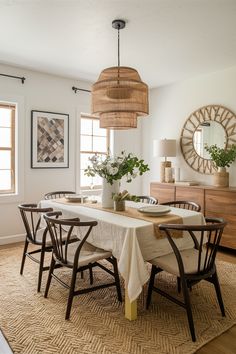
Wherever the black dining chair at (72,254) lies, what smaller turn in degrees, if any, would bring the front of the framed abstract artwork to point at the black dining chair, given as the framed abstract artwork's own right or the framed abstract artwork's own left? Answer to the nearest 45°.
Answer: approximately 45° to the framed abstract artwork's own right

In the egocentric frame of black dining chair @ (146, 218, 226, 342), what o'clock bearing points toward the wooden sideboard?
The wooden sideboard is roughly at 2 o'clock from the black dining chair.

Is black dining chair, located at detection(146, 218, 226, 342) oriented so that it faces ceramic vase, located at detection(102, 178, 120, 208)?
yes

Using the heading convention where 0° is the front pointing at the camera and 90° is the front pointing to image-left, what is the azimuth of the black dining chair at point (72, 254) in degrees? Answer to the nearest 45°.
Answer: approximately 225°

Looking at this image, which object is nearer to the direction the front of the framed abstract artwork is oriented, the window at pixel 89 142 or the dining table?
the dining table

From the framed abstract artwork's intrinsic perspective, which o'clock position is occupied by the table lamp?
The table lamp is roughly at 11 o'clock from the framed abstract artwork.

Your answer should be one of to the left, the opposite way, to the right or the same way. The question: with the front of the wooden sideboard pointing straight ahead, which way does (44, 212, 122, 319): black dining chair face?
the opposite way

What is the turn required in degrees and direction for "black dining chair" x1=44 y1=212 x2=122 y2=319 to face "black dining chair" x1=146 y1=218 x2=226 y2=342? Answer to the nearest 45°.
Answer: approximately 45° to its right

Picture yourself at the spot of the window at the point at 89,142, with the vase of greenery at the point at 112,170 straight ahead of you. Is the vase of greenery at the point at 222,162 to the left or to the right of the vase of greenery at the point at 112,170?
left
